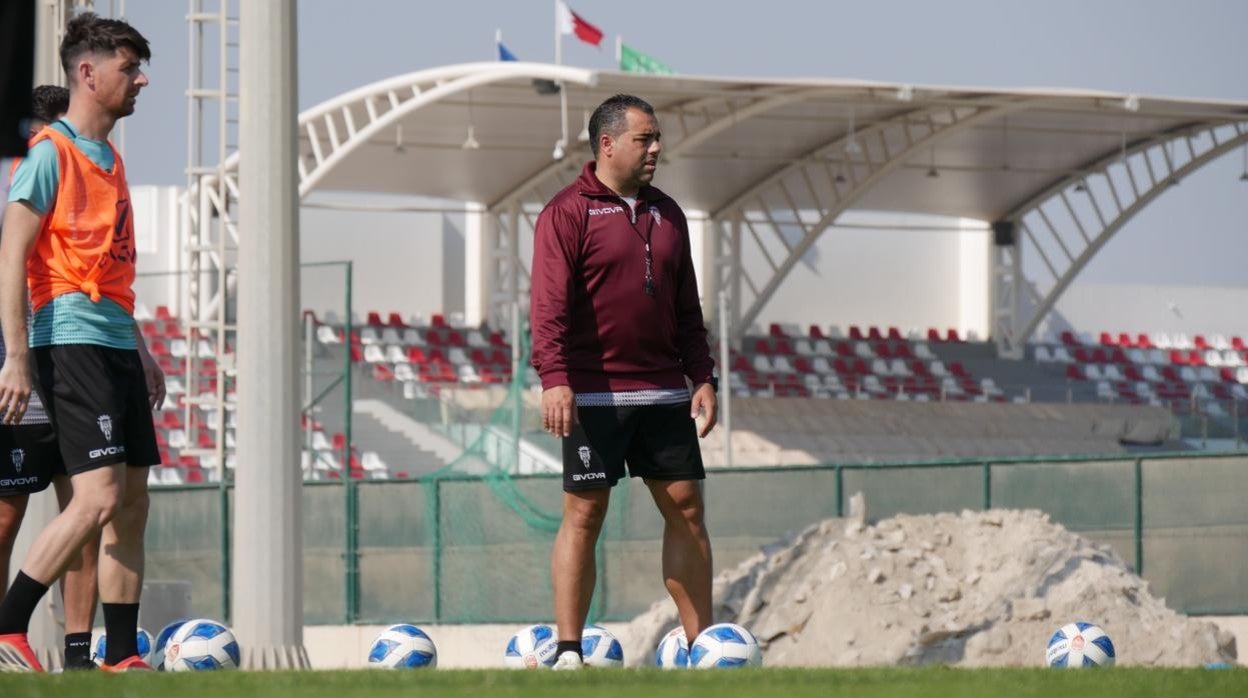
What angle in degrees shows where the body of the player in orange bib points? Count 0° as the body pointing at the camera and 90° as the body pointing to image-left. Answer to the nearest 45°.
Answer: approximately 315°

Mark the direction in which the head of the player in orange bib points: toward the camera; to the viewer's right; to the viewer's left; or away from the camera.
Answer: to the viewer's right

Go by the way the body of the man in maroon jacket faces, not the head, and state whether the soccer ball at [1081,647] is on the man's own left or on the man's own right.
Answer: on the man's own left

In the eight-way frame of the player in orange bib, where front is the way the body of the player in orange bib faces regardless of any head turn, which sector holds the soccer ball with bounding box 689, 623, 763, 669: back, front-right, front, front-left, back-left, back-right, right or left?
front-left

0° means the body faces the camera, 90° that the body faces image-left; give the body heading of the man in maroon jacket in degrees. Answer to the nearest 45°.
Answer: approximately 315°

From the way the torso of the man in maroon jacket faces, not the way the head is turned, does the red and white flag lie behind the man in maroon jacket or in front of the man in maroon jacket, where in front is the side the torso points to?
behind
